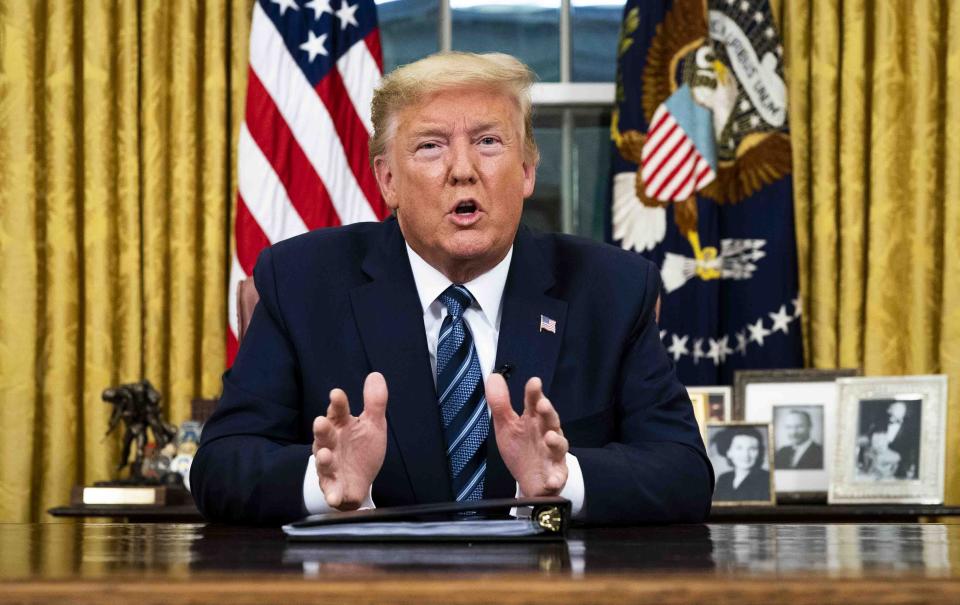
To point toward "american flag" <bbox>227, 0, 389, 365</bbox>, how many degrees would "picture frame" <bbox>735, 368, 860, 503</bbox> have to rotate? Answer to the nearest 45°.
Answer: approximately 90° to its right

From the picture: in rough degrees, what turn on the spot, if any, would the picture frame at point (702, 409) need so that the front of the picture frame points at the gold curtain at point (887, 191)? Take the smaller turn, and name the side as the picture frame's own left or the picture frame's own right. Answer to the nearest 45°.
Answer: approximately 135° to the picture frame's own left

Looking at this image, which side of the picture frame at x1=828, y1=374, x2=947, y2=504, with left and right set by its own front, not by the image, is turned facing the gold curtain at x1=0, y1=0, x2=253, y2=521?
right

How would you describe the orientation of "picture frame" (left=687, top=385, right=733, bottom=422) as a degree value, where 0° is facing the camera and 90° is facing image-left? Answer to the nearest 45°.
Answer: approximately 0°

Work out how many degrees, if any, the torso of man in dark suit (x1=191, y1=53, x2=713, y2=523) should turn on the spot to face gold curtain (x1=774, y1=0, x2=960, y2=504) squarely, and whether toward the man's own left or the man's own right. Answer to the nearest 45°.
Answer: approximately 135° to the man's own left

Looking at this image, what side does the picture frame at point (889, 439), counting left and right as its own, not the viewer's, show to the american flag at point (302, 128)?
right

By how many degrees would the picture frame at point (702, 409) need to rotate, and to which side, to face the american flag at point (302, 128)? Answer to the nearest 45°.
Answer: approximately 90° to its right

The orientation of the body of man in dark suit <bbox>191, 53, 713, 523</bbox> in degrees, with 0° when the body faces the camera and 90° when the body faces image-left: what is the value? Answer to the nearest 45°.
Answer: approximately 0°
